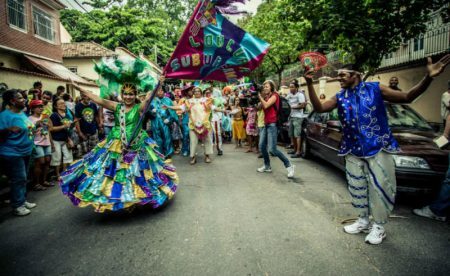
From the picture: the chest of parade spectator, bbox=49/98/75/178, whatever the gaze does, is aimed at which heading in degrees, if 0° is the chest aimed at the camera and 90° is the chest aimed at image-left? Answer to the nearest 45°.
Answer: approximately 315°

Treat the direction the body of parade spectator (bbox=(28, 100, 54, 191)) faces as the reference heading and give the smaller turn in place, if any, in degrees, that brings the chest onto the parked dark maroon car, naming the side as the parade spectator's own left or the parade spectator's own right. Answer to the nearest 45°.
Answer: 0° — they already face it

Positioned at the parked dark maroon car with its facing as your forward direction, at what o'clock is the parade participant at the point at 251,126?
The parade participant is roughly at 6 o'clock from the parked dark maroon car.

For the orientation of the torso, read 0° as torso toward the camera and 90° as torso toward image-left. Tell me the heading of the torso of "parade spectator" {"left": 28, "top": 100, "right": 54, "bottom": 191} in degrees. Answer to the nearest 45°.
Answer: approximately 315°

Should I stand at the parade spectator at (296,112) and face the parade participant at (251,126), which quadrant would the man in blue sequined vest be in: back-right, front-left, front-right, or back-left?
back-left

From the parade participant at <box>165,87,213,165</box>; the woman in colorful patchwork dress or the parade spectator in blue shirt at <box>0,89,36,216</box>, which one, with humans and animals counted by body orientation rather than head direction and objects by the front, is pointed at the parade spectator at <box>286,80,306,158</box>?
the parade spectator in blue shirt at <box>0,89,36,216</box>

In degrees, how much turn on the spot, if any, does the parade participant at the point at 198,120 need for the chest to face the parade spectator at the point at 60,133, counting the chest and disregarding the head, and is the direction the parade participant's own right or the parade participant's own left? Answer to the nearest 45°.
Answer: approximately 45° to the parade participant's own right

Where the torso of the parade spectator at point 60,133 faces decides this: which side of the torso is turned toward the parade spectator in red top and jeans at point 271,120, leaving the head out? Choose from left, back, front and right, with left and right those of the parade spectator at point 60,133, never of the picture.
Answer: front

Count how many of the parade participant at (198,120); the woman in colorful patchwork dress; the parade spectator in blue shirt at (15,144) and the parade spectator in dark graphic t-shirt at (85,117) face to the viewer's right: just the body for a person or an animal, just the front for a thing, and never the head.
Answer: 1

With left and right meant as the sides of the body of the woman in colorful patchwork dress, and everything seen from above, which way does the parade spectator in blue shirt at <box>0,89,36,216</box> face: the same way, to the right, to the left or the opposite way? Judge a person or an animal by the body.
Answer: to the left

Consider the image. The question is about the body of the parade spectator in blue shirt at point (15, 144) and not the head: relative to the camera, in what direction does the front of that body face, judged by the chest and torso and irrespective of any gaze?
to the viewer's right

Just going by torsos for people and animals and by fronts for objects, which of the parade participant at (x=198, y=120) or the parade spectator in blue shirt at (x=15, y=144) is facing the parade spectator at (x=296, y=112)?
the parade spectator in blue shirt at (x=15, y=144)

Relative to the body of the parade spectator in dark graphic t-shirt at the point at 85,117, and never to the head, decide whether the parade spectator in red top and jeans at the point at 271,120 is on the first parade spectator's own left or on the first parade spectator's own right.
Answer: on the first parade spectator's own left

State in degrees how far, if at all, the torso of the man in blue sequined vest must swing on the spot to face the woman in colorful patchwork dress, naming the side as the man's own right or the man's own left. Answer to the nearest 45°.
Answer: approximately 45° to the man's own right

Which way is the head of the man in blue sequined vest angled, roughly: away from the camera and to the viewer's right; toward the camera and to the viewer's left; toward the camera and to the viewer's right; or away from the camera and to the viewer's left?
toward the camera and to the viewer's left

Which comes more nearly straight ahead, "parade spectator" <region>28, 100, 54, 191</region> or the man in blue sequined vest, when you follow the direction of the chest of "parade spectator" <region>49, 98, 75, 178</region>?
the man in blue sequined vest

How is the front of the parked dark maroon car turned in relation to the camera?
facing the viewer and to the right of the viewer
